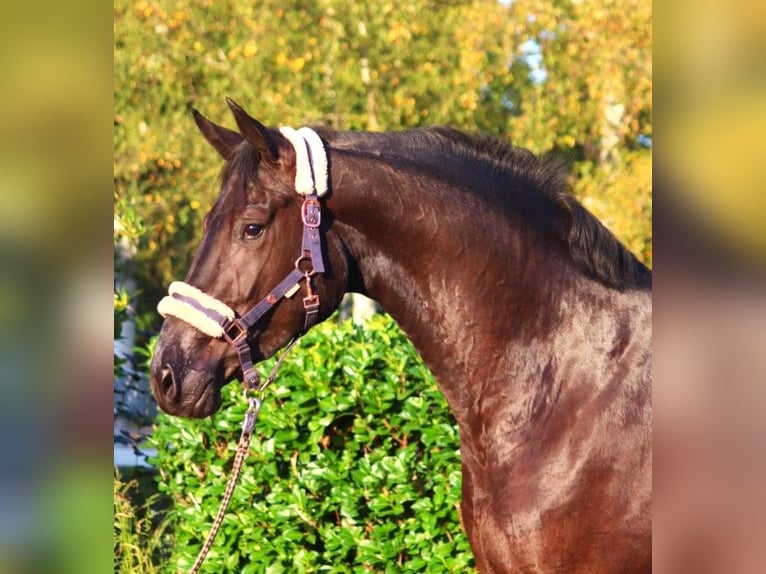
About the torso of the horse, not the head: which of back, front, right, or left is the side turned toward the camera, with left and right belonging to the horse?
left

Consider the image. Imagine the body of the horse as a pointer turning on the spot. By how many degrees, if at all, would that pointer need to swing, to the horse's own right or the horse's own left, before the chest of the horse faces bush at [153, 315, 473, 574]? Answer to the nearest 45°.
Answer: approximately 90° to the horse's own right
